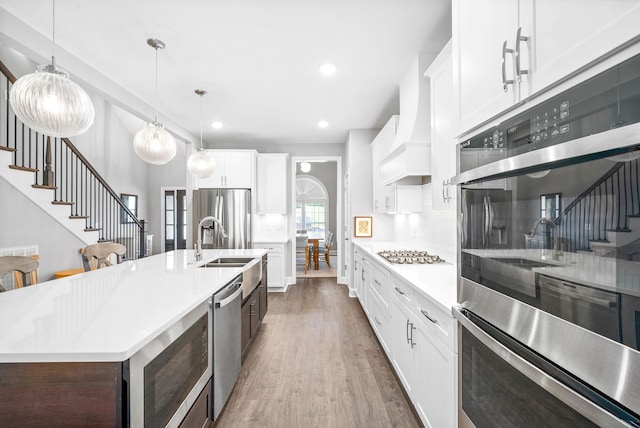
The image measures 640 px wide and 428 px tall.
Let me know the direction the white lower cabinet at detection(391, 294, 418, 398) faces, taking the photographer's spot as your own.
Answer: facing to the left of the viewer

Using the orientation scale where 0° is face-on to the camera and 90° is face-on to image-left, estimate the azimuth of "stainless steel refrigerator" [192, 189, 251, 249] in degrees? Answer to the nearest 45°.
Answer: approximately 0°

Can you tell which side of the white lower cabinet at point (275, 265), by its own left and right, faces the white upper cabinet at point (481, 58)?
front

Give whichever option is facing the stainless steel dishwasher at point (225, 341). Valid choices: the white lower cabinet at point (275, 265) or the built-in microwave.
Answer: the white lower cabinet

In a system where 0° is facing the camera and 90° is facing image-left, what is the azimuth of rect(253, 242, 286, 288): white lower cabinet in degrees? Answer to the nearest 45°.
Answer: approximately 0°

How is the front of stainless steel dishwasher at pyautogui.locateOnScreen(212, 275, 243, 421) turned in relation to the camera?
facing to the right of the viewer

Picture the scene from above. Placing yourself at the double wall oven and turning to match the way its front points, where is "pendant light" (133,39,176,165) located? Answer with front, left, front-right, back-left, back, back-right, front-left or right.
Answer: front-right

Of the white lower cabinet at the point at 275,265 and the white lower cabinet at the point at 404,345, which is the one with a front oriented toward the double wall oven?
the white lower cabinet at the point at 275,265

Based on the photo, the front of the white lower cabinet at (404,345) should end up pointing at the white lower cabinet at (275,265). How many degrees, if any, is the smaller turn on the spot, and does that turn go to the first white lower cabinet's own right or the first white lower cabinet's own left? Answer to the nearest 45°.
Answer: approximately 45° to the first white lower cabinet's own right

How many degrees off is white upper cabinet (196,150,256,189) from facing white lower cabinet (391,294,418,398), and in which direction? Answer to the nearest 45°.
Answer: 0° — it already faces it

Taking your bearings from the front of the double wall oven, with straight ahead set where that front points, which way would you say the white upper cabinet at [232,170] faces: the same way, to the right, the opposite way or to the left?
to the left

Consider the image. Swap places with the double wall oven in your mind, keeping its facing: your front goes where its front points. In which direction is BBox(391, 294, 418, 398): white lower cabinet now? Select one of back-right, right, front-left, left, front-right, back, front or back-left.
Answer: right

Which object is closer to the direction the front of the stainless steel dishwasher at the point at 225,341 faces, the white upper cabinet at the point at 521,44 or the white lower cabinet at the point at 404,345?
the white lower cabinet

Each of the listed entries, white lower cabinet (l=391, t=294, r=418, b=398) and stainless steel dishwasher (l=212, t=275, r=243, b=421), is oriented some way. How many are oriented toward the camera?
0

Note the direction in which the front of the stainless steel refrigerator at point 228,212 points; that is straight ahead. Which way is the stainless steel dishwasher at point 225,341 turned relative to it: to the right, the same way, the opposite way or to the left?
to the left

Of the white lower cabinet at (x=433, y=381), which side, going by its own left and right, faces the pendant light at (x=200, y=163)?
right
